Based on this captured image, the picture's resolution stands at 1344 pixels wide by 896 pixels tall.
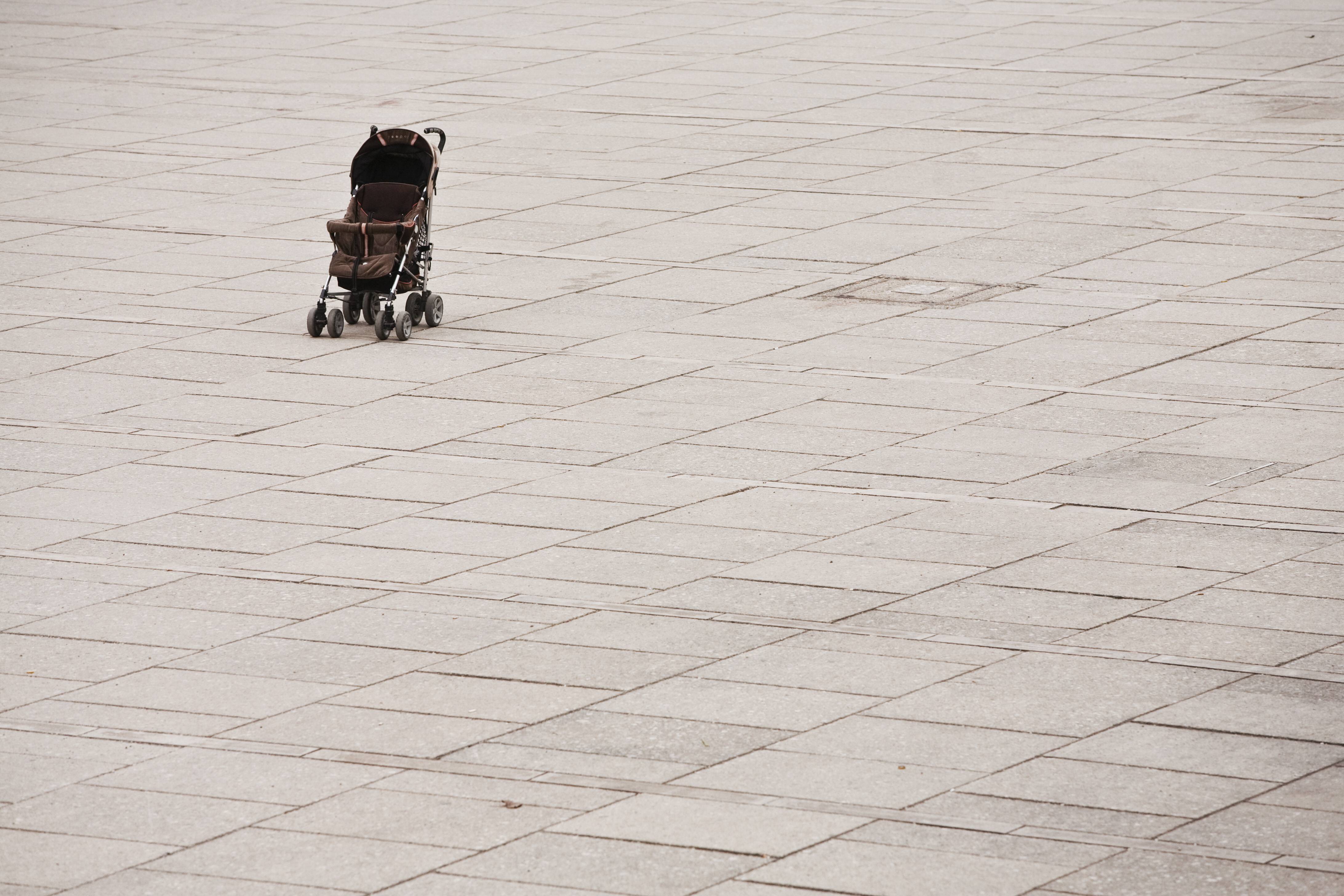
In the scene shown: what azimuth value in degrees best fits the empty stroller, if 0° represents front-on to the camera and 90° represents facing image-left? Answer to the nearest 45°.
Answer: approximately 45°
